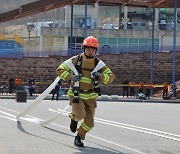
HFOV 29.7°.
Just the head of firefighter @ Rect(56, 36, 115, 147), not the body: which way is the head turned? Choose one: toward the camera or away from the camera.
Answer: toward the camera

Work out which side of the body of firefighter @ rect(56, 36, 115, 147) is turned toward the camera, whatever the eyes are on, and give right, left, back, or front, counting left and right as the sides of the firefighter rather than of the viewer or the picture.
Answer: front
